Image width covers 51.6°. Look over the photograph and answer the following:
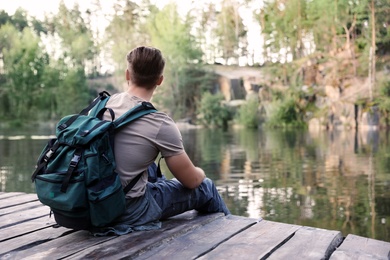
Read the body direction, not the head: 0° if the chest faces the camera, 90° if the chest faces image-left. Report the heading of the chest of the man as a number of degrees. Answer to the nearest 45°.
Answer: approximately 225°

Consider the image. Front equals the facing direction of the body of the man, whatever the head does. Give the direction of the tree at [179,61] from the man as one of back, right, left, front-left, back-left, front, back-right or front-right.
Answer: front-left

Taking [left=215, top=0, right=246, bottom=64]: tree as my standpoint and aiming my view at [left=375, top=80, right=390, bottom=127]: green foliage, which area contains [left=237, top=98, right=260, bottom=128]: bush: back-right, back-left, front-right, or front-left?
front-right

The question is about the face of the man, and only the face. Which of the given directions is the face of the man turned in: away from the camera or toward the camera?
away from the camera

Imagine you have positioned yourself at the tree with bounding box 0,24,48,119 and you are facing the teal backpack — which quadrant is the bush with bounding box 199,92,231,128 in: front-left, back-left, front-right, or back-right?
front-left

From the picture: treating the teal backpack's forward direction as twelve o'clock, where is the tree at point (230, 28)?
The tree is roughly at 5 o'clock from the teal backpack.

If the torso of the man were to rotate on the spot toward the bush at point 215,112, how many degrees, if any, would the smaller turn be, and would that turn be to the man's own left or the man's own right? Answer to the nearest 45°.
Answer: approximately 45° to the man's own left

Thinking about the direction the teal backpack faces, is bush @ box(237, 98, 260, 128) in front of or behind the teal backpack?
behind

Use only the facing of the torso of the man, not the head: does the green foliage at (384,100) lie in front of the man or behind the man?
in front

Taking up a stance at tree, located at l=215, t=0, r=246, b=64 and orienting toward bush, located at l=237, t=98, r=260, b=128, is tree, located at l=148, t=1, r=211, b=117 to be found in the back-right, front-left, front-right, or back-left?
front-right
